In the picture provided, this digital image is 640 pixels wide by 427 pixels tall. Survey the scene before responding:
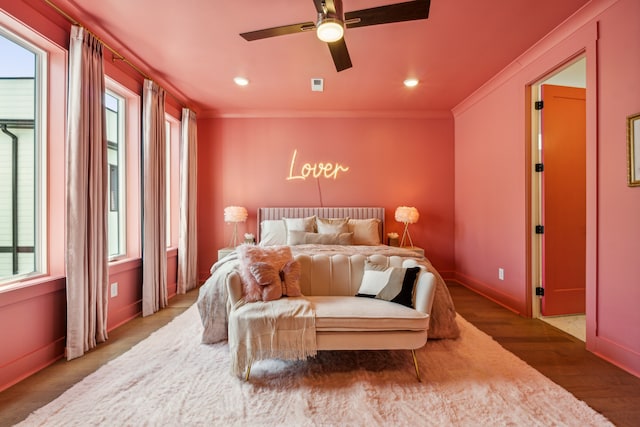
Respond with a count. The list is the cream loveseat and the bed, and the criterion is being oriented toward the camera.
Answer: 2

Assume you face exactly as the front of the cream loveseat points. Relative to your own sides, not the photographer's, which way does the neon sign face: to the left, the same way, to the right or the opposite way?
the same way

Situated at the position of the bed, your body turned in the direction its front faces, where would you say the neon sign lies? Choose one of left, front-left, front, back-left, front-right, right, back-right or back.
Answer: back

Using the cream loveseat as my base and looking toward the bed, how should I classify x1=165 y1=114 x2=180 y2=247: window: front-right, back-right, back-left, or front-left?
front-left

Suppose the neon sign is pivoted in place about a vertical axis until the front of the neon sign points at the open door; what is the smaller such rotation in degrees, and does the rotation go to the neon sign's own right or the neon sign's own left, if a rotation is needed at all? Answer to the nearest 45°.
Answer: approximately 45° to the neon sign's own left

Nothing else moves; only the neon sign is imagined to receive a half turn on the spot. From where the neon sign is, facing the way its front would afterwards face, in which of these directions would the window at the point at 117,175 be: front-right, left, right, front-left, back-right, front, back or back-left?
back-left

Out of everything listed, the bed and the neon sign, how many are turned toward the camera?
2

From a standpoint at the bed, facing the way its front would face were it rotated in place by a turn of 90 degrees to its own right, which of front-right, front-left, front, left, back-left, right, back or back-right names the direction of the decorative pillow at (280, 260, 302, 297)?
left

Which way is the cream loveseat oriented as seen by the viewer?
toward the camera

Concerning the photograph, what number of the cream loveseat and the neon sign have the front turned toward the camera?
2

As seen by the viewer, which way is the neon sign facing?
toward the camera

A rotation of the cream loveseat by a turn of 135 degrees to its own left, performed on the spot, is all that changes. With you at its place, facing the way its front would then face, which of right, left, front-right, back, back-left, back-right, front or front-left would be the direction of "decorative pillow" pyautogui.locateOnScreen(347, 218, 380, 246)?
front-left

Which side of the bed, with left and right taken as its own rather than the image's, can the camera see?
front

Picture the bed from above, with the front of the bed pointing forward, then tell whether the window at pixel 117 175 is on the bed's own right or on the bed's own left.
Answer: on the bed's own right

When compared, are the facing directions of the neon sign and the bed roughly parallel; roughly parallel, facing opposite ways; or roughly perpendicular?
roughly parallel

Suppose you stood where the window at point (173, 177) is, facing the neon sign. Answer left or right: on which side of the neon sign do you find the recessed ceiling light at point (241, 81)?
right

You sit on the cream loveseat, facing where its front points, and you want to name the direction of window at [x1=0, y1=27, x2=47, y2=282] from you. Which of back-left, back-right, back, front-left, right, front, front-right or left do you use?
right

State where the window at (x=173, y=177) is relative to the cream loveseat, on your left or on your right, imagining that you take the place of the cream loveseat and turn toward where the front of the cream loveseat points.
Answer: on your right
